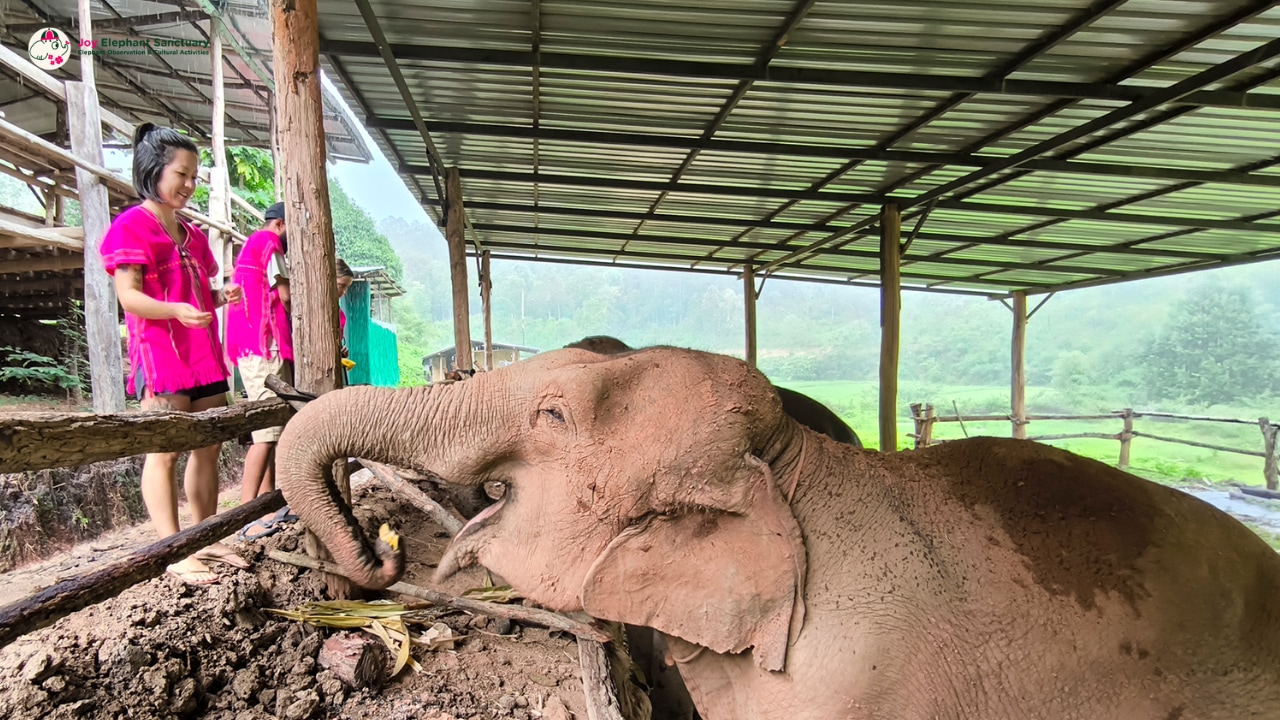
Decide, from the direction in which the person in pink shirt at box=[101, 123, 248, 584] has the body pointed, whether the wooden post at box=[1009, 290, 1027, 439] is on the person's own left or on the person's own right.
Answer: on the person's own left

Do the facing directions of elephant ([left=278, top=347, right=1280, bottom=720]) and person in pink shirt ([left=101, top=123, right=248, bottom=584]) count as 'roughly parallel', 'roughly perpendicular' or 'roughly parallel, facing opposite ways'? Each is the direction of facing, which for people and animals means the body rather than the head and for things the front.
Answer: roughly parallel, facing opposite ways

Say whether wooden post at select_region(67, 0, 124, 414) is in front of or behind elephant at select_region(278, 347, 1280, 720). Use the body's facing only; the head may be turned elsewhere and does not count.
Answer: in front

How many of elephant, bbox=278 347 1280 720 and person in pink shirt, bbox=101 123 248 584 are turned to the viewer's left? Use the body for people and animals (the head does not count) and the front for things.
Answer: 1

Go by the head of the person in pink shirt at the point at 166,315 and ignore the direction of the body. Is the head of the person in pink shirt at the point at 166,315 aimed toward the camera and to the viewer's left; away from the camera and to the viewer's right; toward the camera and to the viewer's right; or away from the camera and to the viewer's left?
toward the camera and to the viewer's right

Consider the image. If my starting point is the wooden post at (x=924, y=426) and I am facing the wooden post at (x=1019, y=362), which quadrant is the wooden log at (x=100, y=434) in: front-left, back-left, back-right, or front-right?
back-right

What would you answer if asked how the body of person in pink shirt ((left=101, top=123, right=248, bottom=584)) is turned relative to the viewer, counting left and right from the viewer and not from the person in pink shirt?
facing the viewer and to the right of the viewer

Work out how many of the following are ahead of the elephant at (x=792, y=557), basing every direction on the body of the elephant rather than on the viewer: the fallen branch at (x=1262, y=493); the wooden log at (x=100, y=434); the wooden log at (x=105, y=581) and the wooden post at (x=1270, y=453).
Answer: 2

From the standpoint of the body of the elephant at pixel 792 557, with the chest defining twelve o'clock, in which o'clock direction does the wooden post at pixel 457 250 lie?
The wooden post is roughly at 2 o'clock from the elephant.

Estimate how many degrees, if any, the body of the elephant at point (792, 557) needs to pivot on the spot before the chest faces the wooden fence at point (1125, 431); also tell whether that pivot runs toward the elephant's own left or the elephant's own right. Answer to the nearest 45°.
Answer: approximately 135° to the elephant's own right

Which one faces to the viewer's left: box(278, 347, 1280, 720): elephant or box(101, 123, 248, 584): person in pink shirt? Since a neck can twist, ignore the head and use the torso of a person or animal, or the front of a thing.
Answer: the elephant

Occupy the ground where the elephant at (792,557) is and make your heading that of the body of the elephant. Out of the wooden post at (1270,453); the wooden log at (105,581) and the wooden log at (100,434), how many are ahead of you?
2

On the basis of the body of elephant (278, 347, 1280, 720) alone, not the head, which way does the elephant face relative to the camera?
to the viewer's left

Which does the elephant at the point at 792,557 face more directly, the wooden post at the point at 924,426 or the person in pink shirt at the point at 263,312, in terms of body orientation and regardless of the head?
the person in pink shirt
